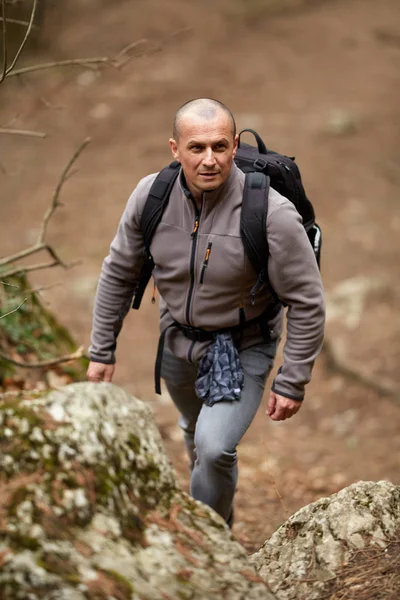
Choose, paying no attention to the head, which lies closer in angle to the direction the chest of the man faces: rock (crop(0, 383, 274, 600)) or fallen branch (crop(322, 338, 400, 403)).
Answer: the rock

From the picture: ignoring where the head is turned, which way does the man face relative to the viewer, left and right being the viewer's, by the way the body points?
facing the viewer and to the left of the viewer

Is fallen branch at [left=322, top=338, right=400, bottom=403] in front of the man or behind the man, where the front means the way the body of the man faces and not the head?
behind
